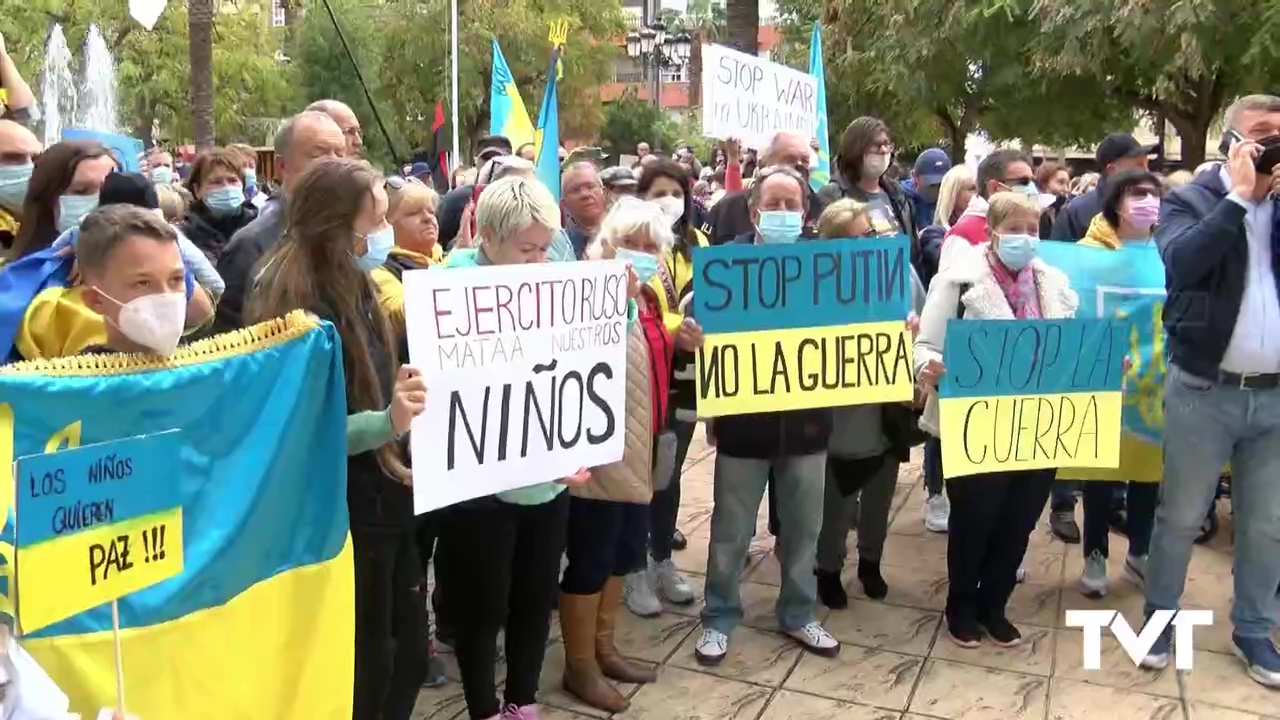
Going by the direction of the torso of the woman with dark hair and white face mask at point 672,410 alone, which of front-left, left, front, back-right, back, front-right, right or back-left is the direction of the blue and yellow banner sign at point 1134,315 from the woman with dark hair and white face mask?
left

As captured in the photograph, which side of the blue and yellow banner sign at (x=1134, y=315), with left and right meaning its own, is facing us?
front

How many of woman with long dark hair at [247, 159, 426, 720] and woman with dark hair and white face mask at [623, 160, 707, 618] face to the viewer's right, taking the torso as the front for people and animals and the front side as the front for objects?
1

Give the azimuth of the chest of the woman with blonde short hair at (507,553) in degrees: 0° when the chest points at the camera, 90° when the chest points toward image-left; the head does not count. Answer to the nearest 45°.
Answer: approximately 315°

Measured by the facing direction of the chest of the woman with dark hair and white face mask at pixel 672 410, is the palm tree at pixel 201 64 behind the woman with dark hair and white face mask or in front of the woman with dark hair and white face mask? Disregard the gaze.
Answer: behind

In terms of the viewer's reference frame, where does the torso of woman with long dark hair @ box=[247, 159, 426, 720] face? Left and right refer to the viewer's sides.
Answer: facing to the right of the viewer

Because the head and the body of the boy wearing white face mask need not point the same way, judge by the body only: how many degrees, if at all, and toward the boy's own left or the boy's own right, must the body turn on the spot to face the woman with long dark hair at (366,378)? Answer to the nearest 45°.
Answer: approximately 90° to the boy's own left

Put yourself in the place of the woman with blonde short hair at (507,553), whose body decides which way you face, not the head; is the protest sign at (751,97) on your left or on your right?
on your left

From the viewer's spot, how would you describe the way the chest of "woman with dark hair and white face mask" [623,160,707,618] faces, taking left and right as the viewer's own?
facing the viewer

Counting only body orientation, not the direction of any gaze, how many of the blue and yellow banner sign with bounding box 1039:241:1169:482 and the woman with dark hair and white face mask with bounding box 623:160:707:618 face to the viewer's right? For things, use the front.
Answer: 0

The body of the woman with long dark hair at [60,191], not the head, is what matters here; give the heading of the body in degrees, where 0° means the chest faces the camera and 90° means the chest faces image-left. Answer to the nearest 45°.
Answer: approximately 315°
